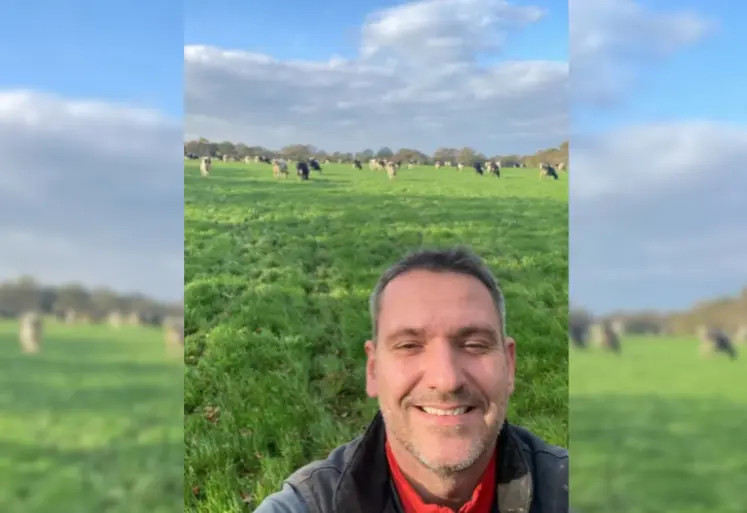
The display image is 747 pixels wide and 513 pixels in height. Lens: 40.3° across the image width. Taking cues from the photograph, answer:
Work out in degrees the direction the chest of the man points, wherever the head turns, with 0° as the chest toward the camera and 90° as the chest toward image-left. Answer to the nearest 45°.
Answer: approximately 0°

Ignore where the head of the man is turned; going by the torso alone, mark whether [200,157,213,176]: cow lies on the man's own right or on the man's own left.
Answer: on the man's own right
